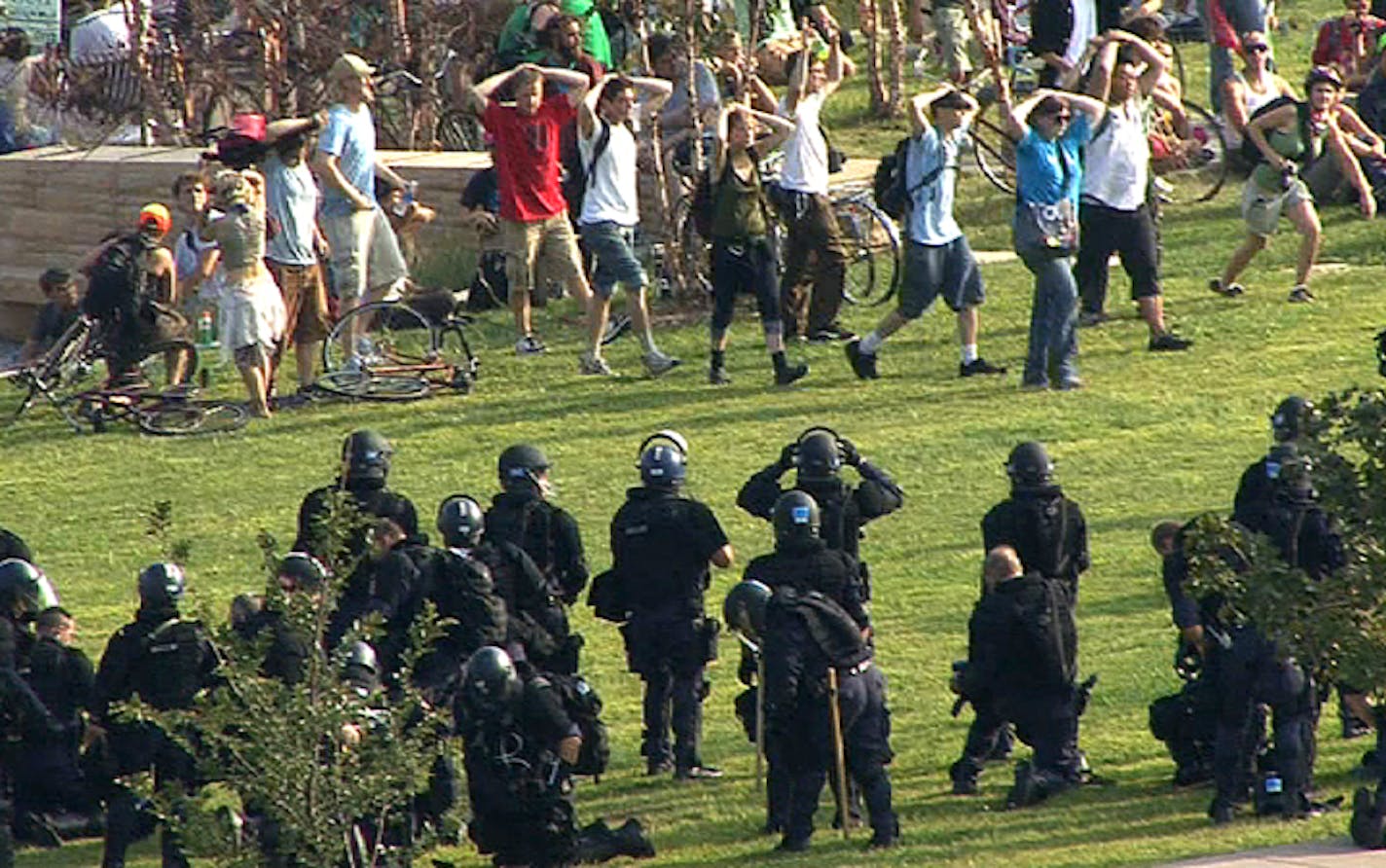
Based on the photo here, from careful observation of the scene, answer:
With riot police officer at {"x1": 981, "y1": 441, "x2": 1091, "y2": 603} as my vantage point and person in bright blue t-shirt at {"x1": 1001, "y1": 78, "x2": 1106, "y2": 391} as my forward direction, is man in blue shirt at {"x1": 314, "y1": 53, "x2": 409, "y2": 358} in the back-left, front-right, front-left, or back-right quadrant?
front-left

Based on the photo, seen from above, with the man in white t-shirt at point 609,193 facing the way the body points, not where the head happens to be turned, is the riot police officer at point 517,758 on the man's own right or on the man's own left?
on the man's own right

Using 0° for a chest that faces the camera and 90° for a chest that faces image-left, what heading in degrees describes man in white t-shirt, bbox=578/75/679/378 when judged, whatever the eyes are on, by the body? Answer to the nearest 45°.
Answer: approximately 315°

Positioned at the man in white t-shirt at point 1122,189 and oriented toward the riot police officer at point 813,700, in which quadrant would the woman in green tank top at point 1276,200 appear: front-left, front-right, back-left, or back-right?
back-left

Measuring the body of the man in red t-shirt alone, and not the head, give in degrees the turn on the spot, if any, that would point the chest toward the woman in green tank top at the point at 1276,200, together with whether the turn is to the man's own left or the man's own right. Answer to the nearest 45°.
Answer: approximately 90° to the man's own left

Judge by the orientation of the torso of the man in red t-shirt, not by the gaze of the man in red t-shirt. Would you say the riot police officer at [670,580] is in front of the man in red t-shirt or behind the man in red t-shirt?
in front

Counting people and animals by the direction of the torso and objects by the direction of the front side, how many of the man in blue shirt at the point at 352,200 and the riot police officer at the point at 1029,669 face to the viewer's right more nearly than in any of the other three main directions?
1

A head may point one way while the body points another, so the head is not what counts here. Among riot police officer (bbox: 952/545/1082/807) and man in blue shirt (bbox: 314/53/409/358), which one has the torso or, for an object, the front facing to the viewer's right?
the man in blue shirt

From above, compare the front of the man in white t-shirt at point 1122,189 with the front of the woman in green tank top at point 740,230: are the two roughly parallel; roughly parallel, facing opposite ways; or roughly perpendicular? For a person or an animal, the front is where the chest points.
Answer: roughly parallel

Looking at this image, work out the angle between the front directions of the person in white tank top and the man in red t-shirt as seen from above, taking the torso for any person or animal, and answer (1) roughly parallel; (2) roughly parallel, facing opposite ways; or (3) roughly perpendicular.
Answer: roughly parallel

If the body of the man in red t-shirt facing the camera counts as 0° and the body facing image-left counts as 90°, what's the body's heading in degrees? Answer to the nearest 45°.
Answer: approximately 0°

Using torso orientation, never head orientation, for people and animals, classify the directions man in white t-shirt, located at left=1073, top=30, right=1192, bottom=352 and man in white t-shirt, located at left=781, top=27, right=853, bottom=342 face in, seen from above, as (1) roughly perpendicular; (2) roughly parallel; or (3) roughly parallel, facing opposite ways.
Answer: roughly parallel

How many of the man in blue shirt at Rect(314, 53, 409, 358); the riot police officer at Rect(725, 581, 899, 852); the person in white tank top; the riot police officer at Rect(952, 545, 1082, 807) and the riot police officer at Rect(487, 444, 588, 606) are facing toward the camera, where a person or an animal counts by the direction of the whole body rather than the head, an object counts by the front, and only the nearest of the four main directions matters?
1

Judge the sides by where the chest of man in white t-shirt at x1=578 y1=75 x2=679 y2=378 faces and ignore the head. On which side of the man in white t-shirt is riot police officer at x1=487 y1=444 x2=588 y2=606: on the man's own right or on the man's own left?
on the man's own right
